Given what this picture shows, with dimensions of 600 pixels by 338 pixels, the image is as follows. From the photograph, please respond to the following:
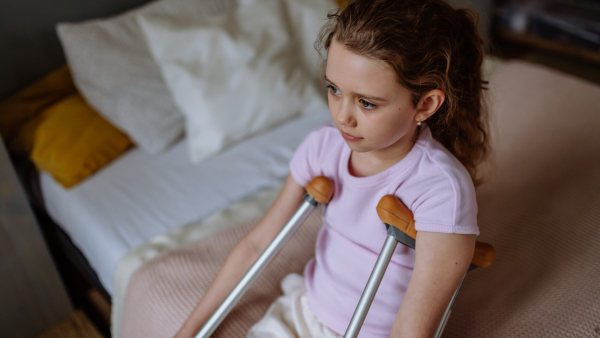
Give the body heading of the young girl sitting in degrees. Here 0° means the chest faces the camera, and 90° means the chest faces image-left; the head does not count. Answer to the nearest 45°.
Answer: approximately 45°

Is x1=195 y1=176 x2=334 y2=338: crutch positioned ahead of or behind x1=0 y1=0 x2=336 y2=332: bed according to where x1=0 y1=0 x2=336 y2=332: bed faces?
ahead

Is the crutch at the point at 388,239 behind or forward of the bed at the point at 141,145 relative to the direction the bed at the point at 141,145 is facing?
forward

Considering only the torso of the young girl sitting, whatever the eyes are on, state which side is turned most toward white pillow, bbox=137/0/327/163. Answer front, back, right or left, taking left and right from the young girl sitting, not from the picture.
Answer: right

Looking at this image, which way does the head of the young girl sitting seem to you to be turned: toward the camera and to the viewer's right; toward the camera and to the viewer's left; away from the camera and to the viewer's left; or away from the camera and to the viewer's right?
toward the camera and to the viewer's left

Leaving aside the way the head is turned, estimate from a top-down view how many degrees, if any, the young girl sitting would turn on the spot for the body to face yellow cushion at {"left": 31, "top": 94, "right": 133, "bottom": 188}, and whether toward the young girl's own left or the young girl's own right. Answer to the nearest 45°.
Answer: approximately 90° to the young girl's own right
